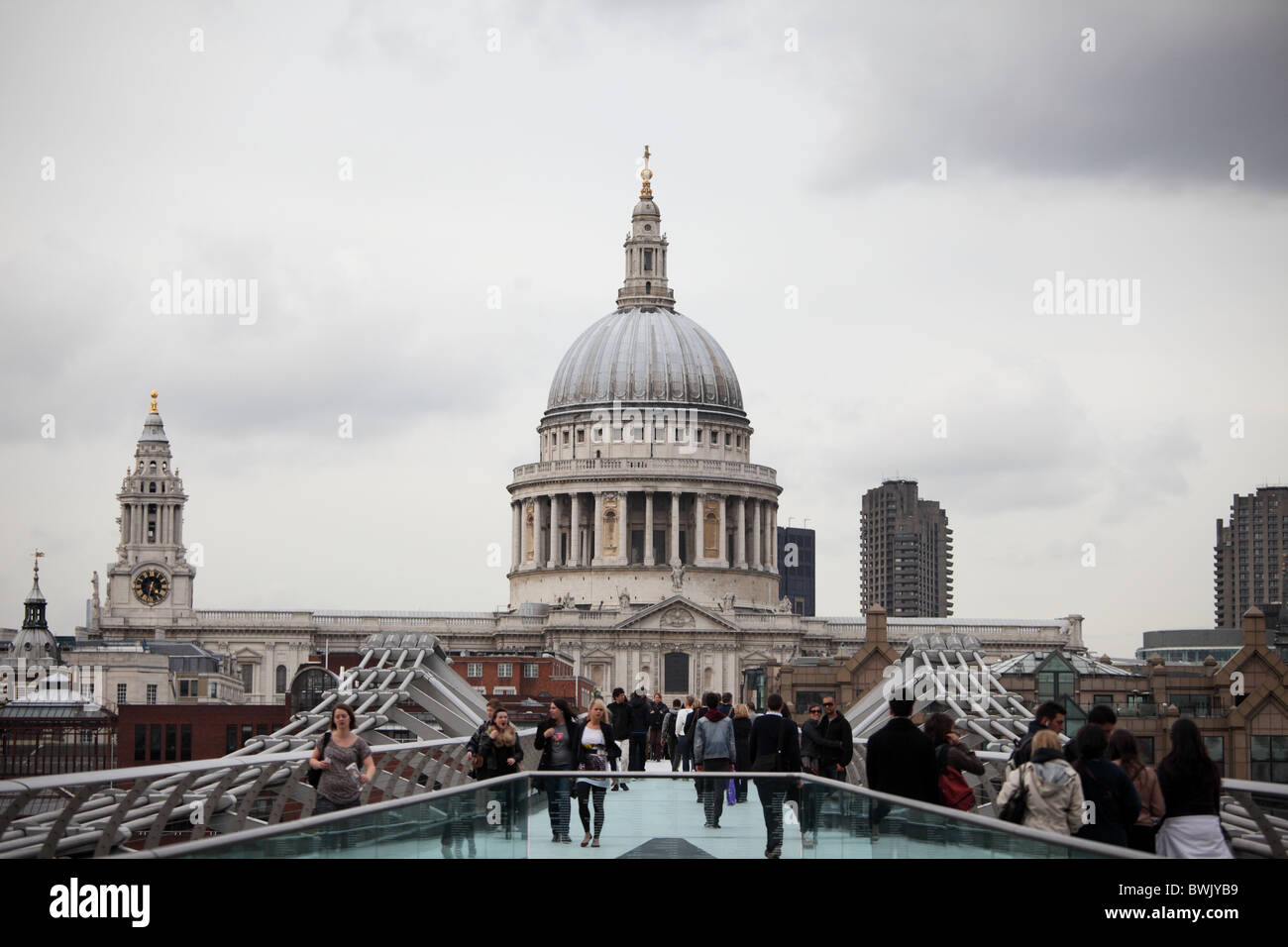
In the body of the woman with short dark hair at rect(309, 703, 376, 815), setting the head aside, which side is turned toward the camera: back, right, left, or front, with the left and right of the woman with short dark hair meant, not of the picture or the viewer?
front

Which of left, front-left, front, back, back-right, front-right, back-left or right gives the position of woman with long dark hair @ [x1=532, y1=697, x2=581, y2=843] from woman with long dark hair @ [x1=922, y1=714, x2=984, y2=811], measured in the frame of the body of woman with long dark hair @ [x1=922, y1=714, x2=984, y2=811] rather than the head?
back-left

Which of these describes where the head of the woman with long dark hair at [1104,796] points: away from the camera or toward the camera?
away from the camera

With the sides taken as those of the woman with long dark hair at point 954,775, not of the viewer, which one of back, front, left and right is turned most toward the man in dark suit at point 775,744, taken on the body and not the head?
left

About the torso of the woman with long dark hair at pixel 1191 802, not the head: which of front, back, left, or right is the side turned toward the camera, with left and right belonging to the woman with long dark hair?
back

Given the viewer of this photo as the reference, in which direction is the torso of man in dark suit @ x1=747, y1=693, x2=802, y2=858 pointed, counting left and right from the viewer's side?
facing away from the viewer

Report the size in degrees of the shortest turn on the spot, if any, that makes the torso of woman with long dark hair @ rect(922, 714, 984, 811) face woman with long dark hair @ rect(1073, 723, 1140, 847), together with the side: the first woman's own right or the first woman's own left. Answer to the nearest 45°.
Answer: approximately 90° to the first woman's own right

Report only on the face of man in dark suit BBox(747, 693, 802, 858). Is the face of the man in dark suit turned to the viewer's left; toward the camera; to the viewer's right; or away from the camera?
away from the camera

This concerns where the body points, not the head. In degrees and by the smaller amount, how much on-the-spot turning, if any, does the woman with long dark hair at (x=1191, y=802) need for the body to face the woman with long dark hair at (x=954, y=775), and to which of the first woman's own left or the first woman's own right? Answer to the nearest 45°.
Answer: approximately 45° to the first woman's own left

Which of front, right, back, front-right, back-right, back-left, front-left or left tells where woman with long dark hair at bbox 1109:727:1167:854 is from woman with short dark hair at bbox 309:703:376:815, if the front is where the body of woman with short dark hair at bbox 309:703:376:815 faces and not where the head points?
front-left

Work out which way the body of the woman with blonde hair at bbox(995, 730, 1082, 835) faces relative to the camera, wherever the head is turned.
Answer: away from the camera

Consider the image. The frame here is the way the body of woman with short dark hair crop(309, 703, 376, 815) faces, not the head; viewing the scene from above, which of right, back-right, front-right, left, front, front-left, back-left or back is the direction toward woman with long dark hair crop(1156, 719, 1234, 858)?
front-left

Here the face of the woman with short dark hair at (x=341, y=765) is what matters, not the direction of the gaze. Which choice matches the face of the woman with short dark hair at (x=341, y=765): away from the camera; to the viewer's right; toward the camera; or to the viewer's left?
toward the camera
